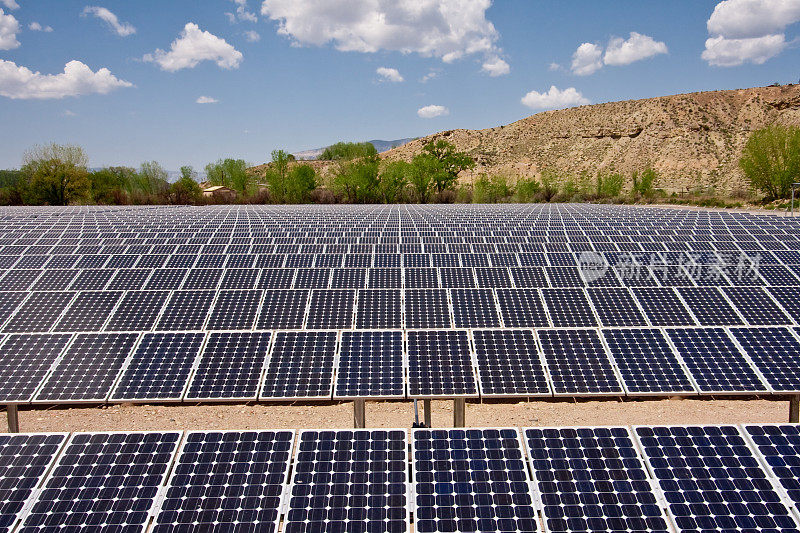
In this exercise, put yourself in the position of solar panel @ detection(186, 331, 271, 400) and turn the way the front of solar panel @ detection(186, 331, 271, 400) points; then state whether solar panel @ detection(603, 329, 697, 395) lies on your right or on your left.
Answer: on your left

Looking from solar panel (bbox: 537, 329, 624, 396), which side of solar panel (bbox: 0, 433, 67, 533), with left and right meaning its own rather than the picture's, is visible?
left

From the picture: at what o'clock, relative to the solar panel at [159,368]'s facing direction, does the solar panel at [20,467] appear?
the solar panel at [20,467] is roughly at 1 o'clock from the solar panel at [159,368].

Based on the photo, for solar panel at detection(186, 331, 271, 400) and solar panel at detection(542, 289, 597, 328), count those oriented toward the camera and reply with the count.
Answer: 2

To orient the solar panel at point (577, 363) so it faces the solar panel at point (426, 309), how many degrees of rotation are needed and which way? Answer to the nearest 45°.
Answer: approximately 135° to its right
